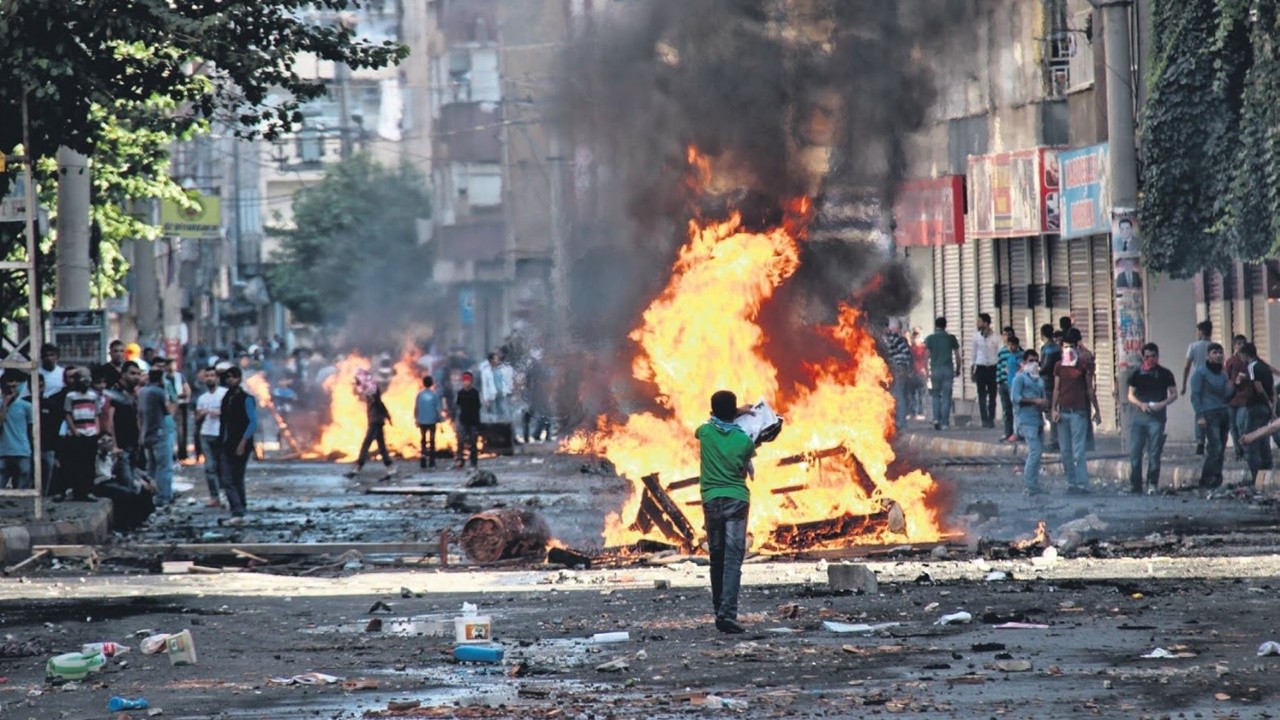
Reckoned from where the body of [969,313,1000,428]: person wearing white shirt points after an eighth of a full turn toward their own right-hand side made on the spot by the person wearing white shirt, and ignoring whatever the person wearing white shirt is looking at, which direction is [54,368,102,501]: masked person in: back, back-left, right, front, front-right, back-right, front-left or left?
front

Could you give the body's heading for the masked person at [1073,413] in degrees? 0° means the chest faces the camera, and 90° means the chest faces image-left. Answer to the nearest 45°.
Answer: approximately 0°

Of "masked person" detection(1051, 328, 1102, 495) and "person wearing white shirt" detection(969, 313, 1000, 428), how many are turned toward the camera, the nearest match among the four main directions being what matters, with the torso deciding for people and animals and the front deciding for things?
2

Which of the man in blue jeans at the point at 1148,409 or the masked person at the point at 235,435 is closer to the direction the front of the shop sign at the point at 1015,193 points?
the masked person

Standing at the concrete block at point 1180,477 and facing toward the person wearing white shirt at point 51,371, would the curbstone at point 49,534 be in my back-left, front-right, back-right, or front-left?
front-left

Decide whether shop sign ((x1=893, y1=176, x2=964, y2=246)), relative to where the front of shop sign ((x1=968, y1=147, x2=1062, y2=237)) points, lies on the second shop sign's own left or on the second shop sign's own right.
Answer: on the second shop sign's own right

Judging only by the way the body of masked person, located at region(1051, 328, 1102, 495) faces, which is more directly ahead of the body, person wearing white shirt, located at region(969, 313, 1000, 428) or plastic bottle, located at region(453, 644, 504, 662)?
the plastic bottle

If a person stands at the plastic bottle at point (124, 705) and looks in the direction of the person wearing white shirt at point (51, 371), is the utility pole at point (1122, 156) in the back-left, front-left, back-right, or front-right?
front-right

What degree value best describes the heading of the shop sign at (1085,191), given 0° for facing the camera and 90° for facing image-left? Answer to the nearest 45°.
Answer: approximately 45°

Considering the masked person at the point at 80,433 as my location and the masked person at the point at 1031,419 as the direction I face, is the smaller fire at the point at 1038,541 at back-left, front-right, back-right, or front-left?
front-right

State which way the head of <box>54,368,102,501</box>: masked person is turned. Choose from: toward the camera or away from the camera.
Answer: toward the camera

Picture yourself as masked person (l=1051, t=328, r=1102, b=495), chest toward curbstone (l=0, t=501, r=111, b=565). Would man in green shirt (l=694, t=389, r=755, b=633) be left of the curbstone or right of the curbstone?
left

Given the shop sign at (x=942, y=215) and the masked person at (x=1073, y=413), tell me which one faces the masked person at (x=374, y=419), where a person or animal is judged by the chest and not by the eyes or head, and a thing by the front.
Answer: the shop sign

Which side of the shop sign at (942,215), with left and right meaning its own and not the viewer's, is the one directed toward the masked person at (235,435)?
front

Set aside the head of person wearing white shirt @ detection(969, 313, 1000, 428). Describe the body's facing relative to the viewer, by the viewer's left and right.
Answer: facing the viewer

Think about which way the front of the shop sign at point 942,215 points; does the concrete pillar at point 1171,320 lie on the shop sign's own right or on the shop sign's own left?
on the shop sign's own left

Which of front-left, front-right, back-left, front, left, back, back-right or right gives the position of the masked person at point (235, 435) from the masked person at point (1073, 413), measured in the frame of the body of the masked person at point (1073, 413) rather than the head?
right
